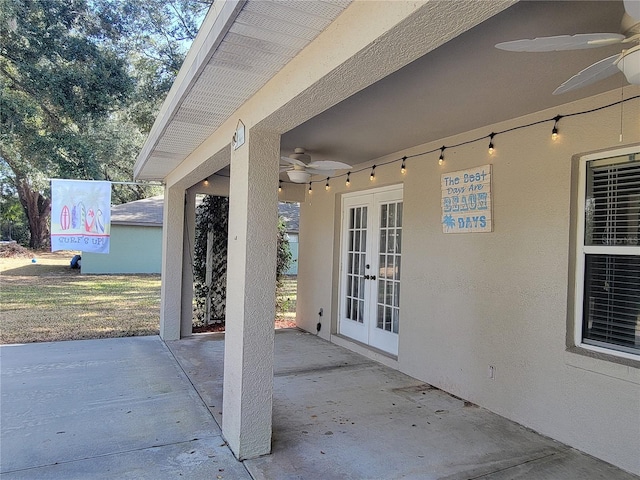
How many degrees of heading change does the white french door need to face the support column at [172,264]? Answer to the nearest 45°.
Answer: approximately 45° to its right

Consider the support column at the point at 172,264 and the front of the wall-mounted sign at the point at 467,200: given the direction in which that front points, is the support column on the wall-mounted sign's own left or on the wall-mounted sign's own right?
on the wall-mounted sign's own right

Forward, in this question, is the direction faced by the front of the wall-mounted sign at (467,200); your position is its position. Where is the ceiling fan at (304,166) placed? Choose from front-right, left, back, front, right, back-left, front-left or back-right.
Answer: front-right

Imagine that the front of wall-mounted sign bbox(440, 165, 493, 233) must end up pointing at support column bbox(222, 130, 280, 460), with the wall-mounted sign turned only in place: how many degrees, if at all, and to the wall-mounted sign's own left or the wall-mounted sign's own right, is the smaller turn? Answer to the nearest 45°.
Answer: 0° — it already faces it

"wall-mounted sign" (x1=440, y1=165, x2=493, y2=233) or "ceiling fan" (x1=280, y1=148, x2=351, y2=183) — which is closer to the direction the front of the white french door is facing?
the ceiling fan

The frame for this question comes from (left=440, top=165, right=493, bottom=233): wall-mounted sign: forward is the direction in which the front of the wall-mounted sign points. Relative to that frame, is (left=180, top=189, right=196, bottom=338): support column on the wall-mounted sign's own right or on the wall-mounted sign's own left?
on the wall-mounted sign's own right

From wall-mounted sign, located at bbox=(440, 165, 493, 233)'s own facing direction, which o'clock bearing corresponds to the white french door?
The white french door is roughly at 3 o'clock from the wall-mounted sign.

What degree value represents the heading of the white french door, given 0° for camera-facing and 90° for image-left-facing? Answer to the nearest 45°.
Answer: approximately 45°

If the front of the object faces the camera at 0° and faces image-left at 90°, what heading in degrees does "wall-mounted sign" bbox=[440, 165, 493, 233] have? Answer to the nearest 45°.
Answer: approximately 45°

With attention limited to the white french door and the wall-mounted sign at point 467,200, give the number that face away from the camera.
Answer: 0

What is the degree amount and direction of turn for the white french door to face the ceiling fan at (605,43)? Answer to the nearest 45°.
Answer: approximately 45° to its left

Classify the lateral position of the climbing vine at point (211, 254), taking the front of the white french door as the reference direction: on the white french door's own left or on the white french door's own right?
on the white french door's own right

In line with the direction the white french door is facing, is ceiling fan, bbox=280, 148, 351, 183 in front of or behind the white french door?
in front
